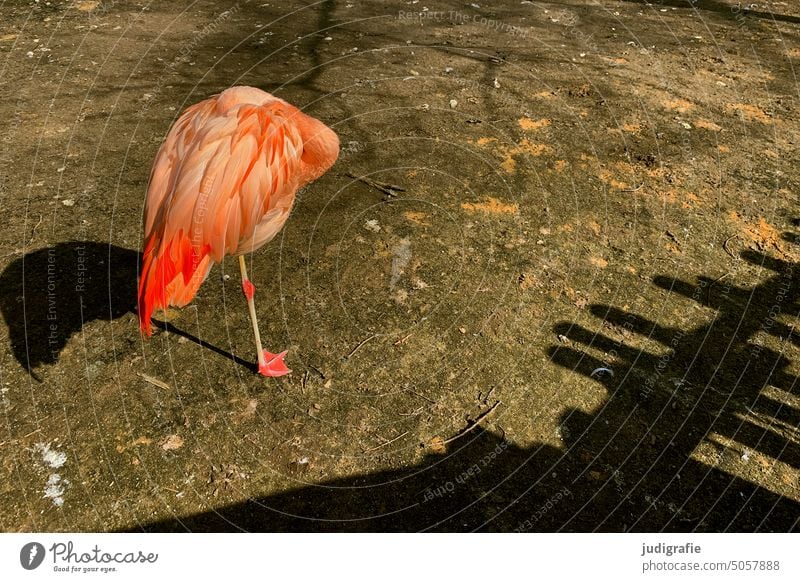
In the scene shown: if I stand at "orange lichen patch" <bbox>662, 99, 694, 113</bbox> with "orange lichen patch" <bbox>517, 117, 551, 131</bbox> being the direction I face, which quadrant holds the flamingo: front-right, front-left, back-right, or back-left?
front-left

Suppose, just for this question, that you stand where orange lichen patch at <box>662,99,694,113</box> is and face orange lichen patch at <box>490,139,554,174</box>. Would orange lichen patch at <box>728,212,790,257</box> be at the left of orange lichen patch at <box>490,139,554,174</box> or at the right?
left

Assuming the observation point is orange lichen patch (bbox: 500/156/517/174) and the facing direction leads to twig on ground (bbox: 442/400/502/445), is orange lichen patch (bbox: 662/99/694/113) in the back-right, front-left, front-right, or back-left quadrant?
back-left

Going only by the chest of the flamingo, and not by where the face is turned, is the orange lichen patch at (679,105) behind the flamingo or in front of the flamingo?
in front

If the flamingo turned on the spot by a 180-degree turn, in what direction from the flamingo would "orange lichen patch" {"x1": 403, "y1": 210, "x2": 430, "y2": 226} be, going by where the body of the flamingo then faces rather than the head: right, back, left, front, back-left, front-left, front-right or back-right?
back-right

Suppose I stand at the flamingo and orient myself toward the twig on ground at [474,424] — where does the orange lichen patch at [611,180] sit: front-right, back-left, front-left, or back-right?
front-left

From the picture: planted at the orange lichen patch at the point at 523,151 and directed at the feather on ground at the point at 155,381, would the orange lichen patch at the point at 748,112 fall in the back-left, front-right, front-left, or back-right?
back-left

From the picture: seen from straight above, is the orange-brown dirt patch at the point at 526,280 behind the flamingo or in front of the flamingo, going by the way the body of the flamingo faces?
in front

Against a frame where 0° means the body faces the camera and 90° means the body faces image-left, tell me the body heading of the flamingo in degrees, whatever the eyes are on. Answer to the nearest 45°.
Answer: approximately 270°

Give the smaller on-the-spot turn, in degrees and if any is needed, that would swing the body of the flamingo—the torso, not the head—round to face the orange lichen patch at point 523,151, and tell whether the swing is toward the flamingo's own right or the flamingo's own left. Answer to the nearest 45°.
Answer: approximately 45° to the flamingo's own left

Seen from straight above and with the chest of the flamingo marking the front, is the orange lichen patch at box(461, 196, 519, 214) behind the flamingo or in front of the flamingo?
in front
